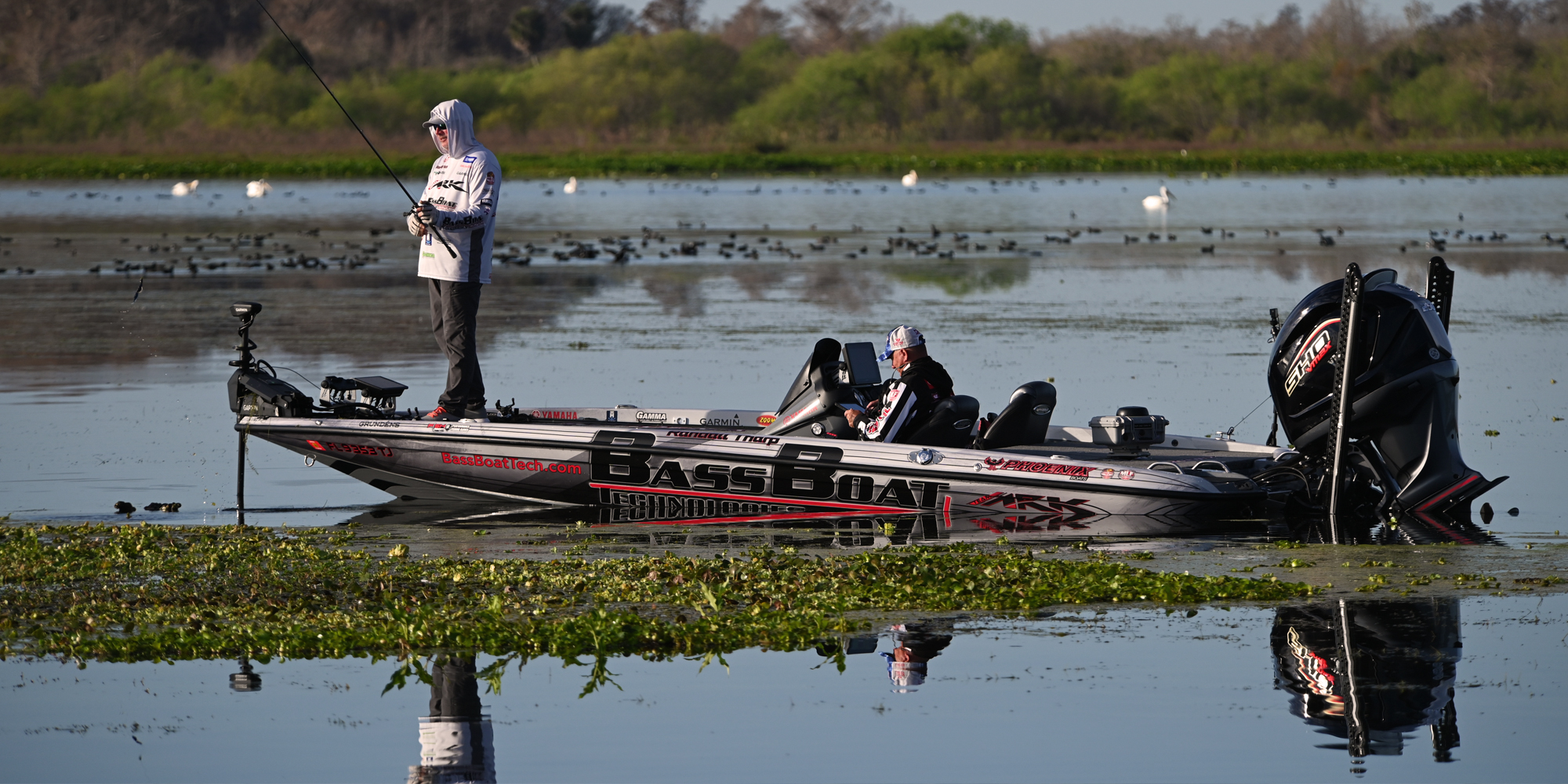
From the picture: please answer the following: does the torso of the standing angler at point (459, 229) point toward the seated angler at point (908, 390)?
no

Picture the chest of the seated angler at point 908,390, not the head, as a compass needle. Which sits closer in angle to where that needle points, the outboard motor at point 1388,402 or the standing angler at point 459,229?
the standing angler

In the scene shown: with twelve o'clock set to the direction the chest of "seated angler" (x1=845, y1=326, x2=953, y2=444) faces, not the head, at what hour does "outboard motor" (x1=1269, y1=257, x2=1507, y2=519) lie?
The outboard motor is roughly at 6 o'clock from the seated angler.

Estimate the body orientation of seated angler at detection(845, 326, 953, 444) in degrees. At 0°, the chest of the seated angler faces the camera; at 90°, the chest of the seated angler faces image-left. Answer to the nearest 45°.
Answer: approximately 90°

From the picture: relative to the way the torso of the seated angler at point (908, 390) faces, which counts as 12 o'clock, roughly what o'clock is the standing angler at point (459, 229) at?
The standing angler is roughly at 12 o'clock from the seated angler.

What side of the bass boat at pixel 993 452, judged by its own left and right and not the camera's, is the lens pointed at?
left

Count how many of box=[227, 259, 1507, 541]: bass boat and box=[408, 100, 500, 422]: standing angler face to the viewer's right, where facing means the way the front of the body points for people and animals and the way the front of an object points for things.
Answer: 0

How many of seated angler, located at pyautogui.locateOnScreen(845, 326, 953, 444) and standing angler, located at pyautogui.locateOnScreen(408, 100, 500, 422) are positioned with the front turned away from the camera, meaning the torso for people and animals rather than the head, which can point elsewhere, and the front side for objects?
0

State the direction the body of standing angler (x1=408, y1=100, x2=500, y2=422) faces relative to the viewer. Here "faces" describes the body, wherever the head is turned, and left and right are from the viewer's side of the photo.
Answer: facing the viewer and to the left of the viewer
